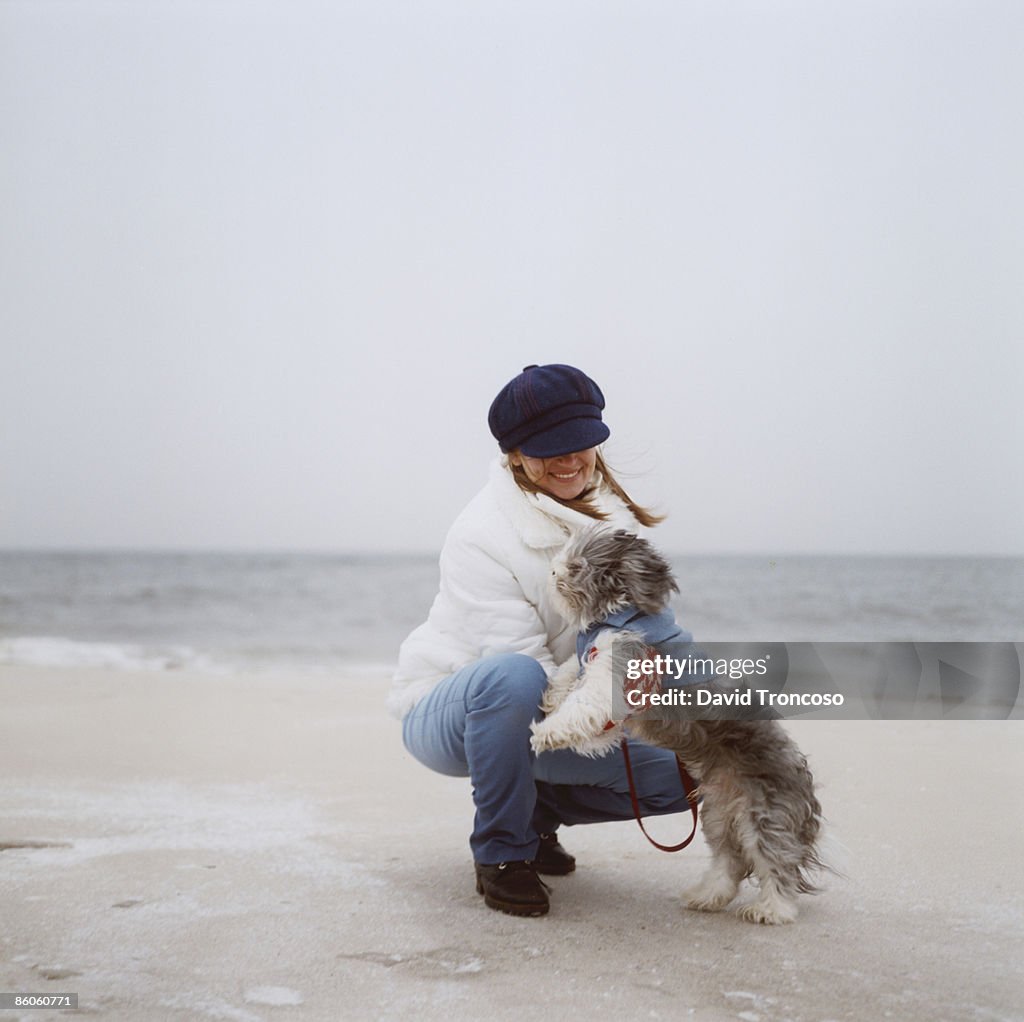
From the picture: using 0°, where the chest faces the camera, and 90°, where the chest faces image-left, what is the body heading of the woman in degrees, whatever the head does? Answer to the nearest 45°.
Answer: approximately 315°

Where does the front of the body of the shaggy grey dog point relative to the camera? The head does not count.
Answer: to the viewer's left

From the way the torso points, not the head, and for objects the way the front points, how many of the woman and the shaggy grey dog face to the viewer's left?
1

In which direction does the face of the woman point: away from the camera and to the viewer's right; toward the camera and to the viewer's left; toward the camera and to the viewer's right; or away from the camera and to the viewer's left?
toward the camera and to the viewer's right
